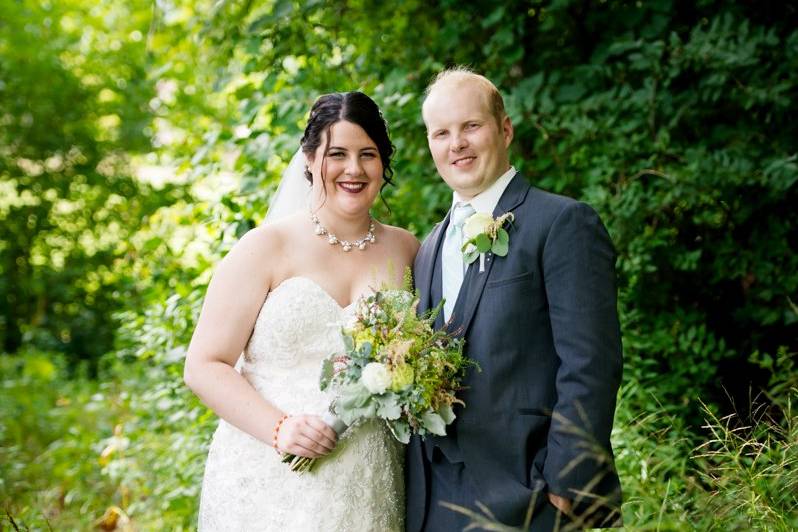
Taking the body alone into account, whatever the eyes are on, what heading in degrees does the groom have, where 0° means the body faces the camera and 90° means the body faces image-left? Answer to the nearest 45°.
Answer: approximately 45°

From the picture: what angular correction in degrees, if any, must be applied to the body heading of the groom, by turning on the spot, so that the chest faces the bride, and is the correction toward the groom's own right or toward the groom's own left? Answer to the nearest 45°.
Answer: approximately 45° to the groom's own right
